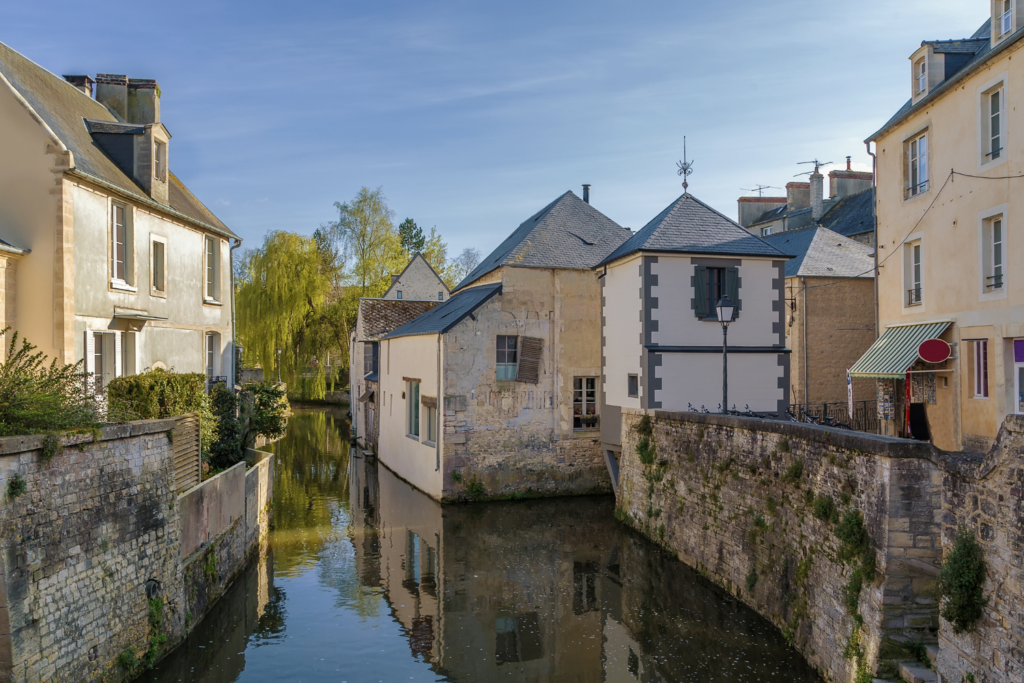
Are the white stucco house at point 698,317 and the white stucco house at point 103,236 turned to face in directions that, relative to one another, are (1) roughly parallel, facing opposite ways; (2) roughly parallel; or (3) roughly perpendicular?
roughly perpendicular

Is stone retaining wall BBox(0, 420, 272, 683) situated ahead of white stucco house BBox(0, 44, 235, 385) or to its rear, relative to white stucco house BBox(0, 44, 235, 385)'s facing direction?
ahead

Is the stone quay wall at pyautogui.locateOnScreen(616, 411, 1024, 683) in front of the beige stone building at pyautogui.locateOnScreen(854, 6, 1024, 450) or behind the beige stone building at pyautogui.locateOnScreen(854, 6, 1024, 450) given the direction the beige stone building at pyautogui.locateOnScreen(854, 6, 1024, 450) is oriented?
in front

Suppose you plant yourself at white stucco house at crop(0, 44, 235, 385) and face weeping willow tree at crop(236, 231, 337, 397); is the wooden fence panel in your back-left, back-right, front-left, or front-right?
back-right

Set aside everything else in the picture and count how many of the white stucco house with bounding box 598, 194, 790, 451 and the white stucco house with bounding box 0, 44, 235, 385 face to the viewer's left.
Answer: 0

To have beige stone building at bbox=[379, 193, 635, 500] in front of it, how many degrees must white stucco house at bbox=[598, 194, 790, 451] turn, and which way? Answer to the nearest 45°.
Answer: approximately 135° to its right

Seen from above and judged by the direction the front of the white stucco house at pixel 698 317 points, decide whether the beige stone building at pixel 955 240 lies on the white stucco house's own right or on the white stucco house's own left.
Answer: on the white stucco house's own left

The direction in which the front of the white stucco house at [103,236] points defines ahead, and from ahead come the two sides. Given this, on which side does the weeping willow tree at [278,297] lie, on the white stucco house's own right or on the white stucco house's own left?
on the white stucco house's own left

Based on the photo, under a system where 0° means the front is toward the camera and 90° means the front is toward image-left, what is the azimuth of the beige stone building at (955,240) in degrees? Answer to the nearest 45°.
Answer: approximately 45°

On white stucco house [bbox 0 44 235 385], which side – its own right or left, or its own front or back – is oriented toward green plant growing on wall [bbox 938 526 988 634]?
front

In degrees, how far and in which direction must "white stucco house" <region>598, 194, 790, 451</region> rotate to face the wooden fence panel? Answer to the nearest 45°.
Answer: approximately 45° to its right
